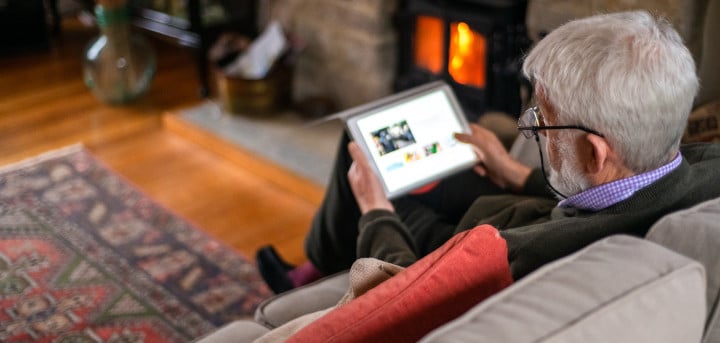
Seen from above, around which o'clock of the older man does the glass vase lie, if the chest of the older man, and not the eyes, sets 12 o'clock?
The glass vase is roughly at 12 o'clock from the older man.

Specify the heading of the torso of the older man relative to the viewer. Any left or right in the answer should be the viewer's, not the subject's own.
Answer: facing away from the viewer and to the left of the viewer

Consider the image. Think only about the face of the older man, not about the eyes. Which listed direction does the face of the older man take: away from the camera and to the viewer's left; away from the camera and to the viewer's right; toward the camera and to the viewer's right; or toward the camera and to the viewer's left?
away from the camera and to the viewer's left
